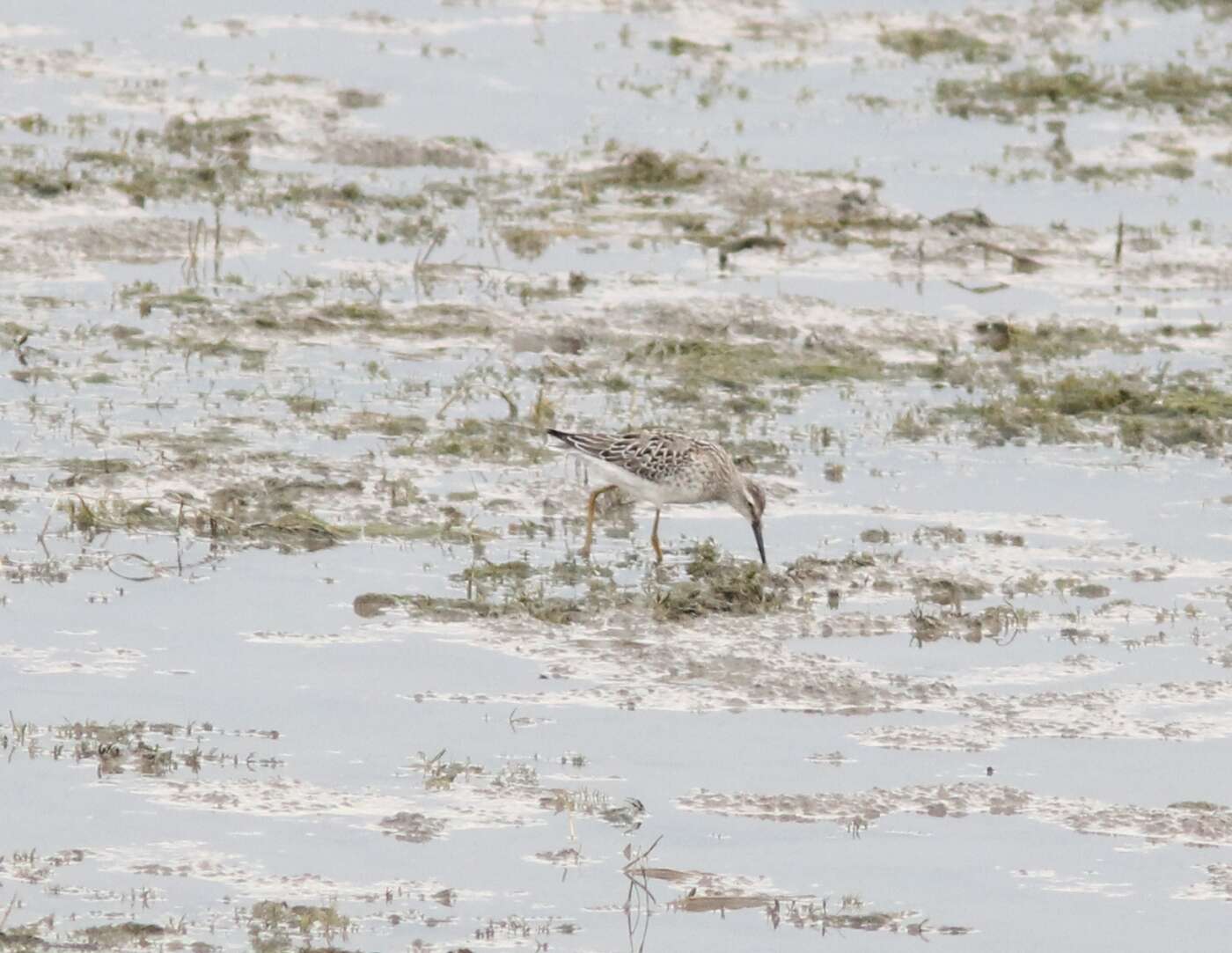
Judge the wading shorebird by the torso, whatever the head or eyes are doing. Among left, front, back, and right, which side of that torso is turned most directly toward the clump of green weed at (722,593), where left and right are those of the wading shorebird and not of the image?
right

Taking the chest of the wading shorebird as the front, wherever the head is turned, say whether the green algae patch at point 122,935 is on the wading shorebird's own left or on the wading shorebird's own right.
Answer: on the wading shorebird's own right

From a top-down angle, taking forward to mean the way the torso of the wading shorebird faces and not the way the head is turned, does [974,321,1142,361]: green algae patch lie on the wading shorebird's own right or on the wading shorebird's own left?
on the wading shorebird's own left

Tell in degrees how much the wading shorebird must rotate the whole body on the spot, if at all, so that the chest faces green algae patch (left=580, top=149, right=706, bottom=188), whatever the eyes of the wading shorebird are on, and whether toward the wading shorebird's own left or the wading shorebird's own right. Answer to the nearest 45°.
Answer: approximately 90° to the wading shorebird's own left

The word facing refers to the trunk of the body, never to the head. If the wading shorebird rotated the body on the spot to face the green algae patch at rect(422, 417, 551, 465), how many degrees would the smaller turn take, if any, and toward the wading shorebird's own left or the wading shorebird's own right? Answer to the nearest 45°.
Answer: approximately 135° to the wading shorebird's own left

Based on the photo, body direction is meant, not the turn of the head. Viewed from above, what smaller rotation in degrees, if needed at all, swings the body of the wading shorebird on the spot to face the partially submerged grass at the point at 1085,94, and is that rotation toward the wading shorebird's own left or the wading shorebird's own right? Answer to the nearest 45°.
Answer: approximately 90° to the wading shorebird's own left

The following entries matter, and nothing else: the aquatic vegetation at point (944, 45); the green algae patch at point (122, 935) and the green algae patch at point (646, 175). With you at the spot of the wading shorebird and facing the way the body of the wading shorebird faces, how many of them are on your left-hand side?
2

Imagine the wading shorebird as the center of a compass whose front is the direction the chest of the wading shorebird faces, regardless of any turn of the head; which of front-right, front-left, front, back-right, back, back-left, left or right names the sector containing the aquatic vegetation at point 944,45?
left

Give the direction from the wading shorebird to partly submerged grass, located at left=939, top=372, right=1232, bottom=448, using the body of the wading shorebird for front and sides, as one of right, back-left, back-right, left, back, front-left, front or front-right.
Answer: front-left

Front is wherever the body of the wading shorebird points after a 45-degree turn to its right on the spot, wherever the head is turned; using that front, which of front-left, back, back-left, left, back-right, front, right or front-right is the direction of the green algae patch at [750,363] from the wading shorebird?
back-left

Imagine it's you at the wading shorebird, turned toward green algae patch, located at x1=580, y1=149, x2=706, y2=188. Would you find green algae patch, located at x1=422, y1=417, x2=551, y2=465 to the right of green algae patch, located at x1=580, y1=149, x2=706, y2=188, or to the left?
left

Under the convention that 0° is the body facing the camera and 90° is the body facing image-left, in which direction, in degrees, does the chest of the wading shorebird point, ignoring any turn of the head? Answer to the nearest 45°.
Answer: approximately 270°
